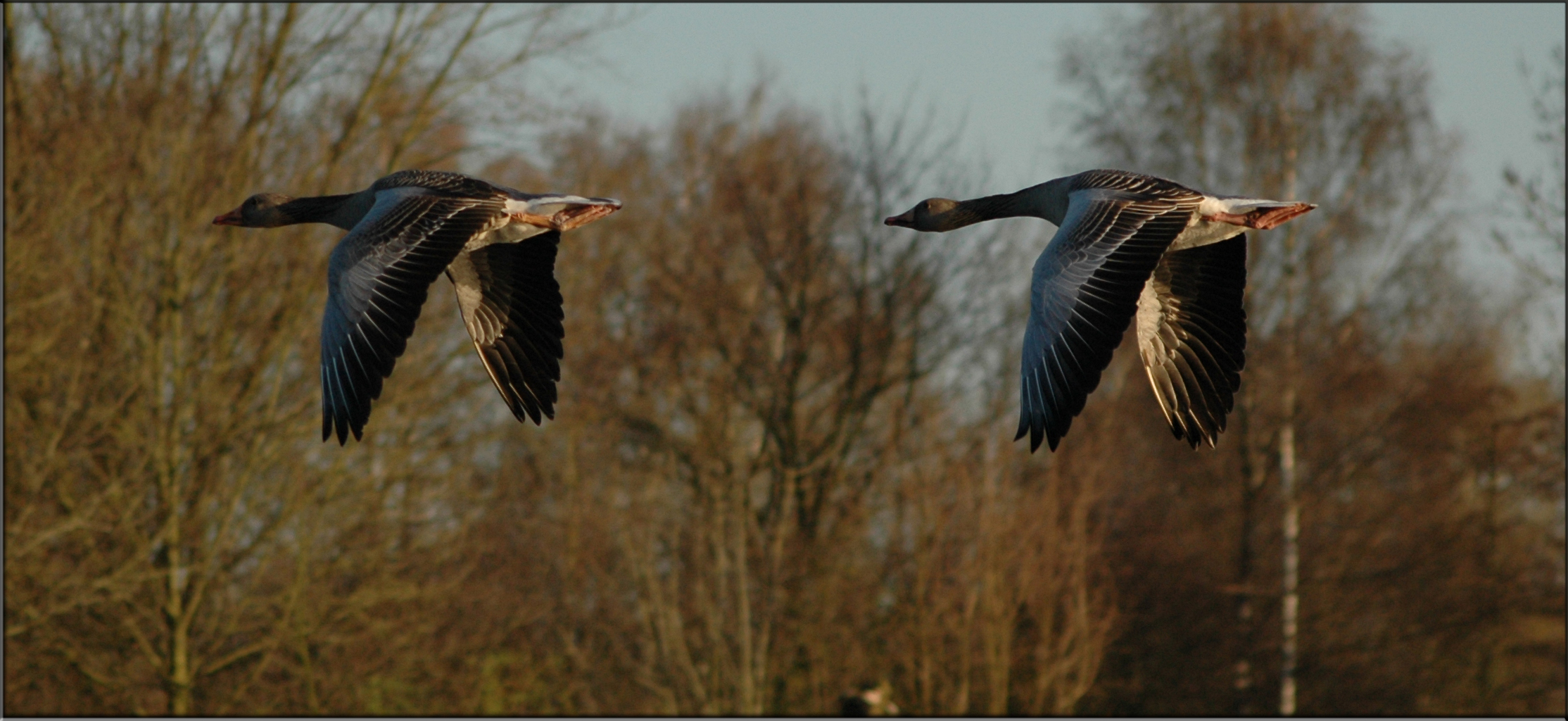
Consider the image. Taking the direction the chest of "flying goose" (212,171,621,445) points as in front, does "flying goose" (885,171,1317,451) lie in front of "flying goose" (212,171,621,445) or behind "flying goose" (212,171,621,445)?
behind

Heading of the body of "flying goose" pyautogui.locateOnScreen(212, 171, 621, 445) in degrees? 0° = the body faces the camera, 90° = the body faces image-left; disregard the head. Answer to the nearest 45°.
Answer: approximately 90°

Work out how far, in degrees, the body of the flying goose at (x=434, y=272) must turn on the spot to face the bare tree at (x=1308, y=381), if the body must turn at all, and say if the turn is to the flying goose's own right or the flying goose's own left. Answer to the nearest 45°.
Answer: approximately 135° to the flying goose's own right

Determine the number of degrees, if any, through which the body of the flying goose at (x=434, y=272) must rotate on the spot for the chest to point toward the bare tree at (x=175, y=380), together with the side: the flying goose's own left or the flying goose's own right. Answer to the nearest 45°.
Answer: approximately 90° to the flying goose's own right

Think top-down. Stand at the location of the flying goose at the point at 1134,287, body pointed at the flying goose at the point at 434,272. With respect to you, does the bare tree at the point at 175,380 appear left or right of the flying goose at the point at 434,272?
right

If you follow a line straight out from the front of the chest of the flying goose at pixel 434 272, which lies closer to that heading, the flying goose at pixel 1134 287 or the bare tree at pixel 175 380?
the bare tree
